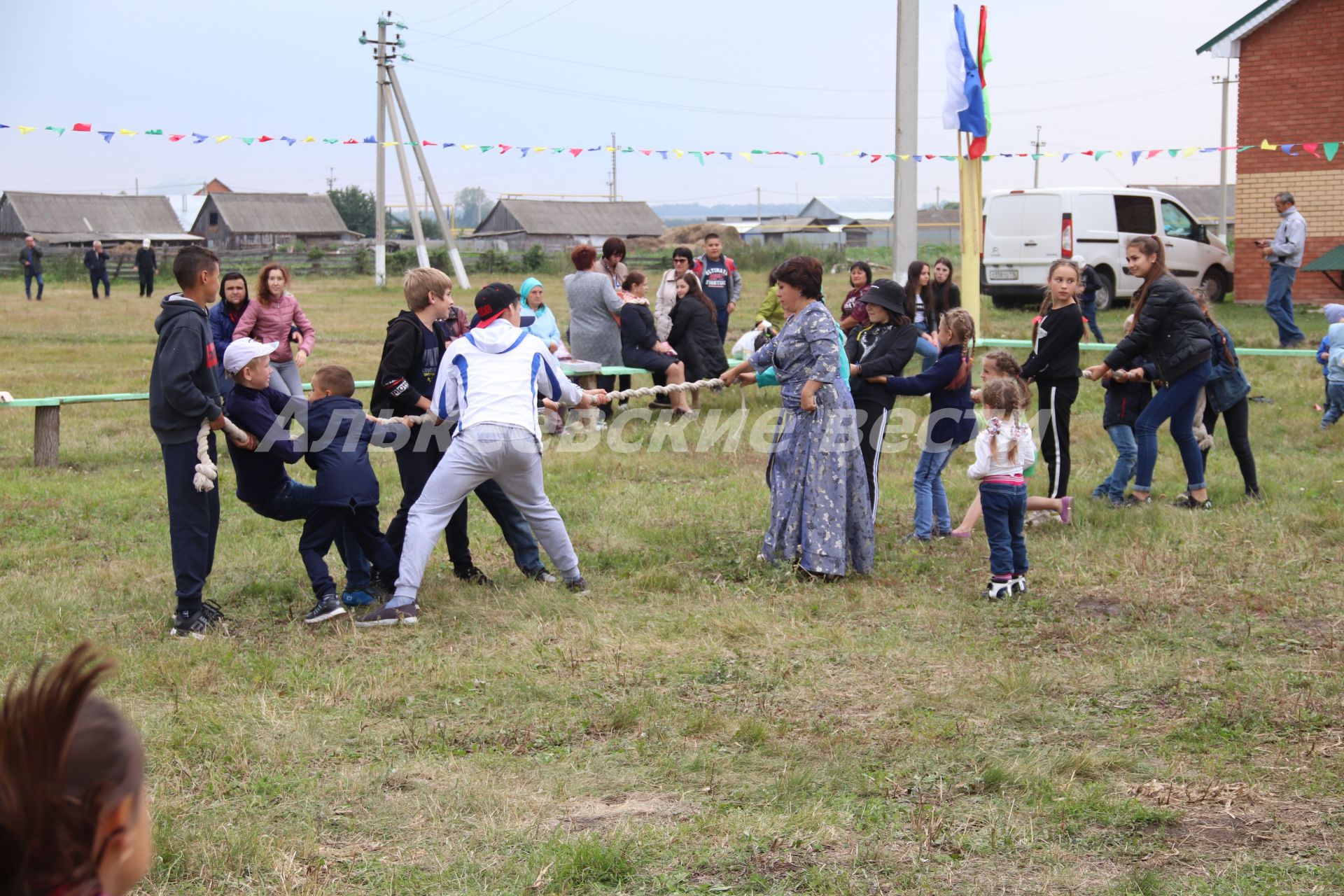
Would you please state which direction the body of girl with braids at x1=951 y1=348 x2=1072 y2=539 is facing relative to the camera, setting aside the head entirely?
to the viewer's left

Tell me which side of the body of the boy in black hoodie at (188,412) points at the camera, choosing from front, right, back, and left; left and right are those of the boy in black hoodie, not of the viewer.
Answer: right

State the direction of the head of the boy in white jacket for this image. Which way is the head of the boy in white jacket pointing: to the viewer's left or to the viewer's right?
to the viewer's right

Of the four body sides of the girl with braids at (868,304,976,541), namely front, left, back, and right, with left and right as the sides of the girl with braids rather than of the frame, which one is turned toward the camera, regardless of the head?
left

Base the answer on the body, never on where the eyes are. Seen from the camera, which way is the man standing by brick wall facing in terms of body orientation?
to the viewer's left

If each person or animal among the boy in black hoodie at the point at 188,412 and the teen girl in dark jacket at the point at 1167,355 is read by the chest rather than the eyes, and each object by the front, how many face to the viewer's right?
1

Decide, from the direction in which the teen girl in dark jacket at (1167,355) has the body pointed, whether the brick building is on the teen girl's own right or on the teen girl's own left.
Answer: on the teen girl's own right

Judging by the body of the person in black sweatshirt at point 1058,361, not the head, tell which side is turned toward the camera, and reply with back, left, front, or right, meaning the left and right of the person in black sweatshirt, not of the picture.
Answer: left

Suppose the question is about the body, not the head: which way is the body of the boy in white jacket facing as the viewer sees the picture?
away from the camera

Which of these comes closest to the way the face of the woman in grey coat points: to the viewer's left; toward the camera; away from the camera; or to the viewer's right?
away from the camera
